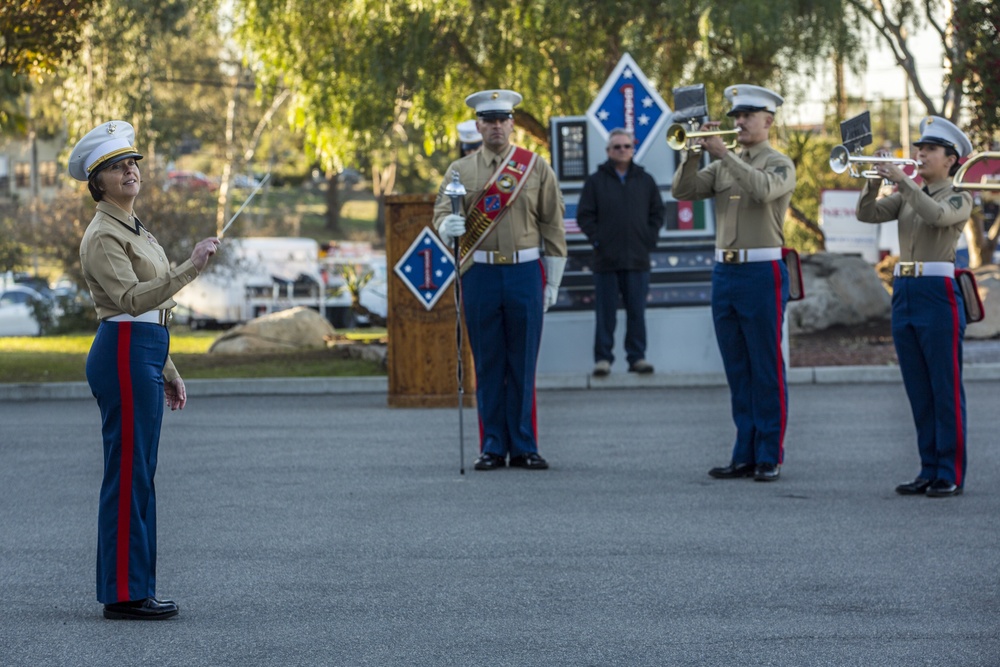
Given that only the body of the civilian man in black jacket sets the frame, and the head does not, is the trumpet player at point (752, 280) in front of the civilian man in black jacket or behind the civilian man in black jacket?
in front

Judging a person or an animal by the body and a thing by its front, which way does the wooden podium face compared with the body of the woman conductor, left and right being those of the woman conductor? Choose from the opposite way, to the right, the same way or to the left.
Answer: to the right

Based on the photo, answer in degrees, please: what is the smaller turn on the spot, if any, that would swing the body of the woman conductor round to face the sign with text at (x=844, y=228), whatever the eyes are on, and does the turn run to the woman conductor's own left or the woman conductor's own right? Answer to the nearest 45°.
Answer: approximately 45° to the woman conductor's own left

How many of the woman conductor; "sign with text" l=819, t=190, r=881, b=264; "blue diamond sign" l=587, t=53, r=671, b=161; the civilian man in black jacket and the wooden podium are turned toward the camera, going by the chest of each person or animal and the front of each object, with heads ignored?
4

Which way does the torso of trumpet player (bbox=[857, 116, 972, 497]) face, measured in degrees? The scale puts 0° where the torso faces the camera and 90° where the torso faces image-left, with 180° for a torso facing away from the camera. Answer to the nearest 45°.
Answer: approximately 45°

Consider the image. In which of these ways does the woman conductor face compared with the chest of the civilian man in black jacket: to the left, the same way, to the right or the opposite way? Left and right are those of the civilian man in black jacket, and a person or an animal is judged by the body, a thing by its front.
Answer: to the left

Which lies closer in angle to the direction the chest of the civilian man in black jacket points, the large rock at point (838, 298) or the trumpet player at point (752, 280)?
the trumpet player

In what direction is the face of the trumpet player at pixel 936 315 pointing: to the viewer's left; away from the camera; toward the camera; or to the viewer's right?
to the viewer's left

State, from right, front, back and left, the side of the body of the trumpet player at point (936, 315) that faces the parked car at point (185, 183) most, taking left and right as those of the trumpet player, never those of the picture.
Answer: right

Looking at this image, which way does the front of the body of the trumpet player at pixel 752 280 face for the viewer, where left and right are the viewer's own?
facing the viewer and to the left of the viewer
